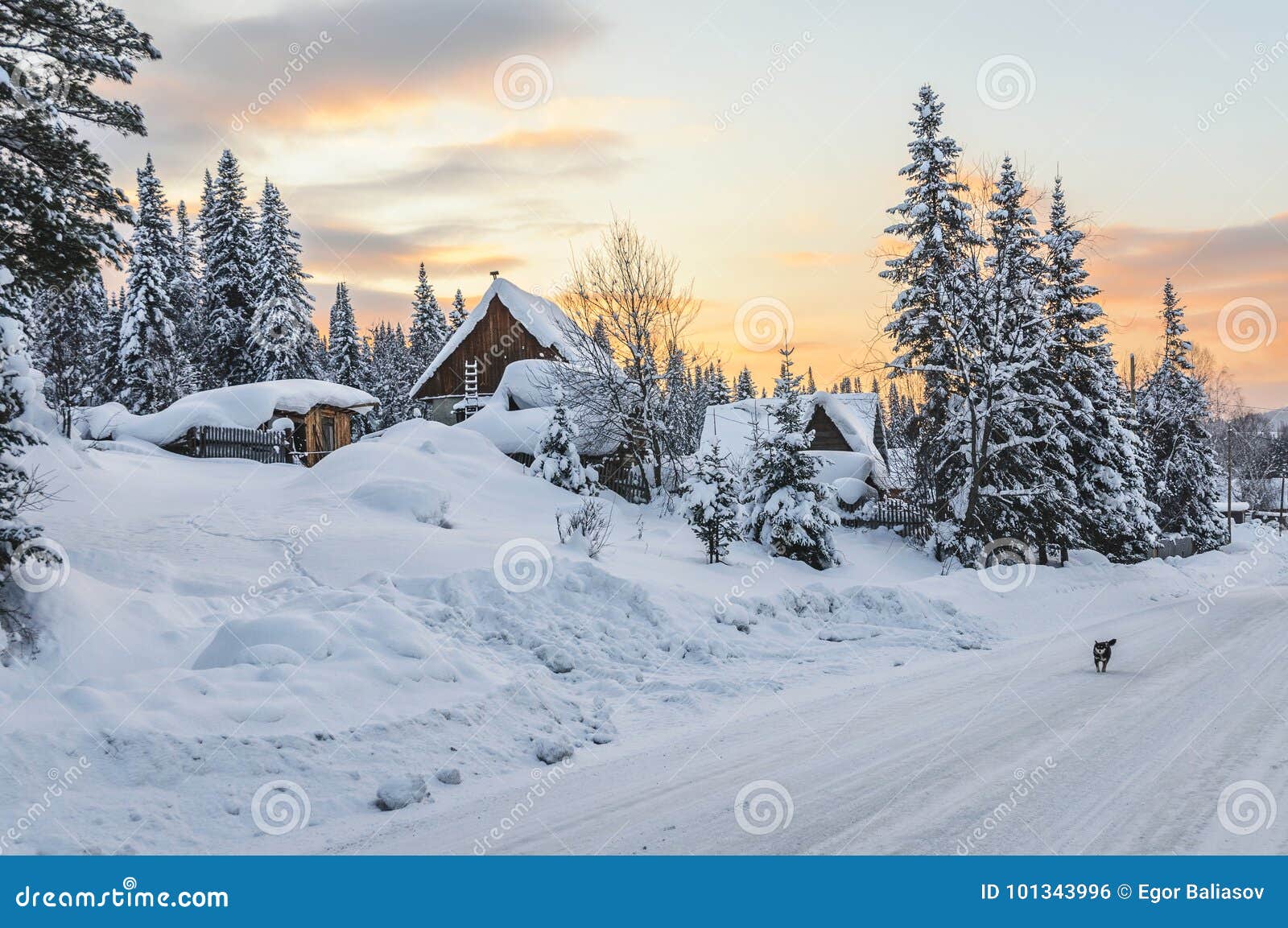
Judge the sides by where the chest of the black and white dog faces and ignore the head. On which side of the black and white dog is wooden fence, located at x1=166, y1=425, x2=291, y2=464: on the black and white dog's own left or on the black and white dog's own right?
on the black and white dog's own right

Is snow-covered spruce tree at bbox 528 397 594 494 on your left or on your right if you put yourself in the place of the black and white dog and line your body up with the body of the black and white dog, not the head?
on your right

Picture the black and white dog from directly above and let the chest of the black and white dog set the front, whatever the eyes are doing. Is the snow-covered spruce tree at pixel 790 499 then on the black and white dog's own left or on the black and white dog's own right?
on the black and white dog's own right

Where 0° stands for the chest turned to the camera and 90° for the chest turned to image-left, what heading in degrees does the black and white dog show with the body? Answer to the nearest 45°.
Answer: approximately 45°

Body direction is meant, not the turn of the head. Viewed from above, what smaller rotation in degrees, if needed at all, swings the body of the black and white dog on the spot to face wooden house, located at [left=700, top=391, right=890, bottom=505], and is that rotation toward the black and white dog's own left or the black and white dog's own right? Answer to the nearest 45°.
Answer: approximately 135° to the black and white dog's own right
